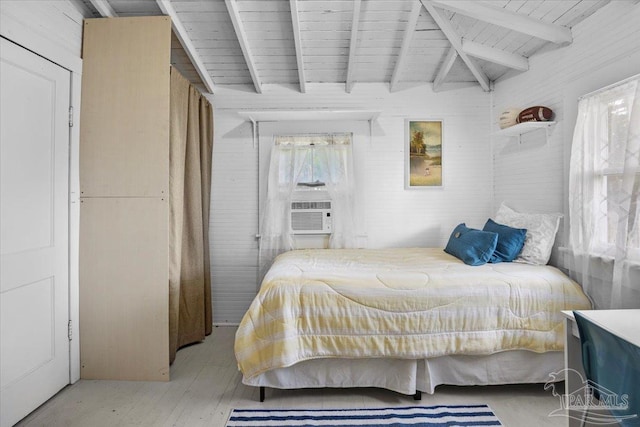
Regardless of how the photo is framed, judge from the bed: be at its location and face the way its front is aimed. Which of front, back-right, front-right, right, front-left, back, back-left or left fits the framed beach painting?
right

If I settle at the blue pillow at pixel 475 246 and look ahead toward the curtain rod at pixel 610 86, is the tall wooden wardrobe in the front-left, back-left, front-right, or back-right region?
back-right

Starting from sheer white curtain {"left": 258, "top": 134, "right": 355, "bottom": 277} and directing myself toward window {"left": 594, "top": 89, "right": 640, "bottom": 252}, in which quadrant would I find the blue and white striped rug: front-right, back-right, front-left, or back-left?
front-right

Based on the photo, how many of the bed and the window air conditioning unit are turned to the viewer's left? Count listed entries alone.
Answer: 1

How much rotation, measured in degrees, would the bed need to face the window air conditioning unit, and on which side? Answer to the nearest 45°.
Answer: approximately 45° to its right

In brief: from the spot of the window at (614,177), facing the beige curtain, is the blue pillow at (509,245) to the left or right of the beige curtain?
right

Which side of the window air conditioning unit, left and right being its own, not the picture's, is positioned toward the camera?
front

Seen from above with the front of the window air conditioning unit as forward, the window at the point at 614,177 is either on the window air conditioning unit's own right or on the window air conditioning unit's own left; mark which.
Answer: on the window air conditioning unit's own left

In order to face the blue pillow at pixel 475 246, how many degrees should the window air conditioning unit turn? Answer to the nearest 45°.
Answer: approximately 45° to its left

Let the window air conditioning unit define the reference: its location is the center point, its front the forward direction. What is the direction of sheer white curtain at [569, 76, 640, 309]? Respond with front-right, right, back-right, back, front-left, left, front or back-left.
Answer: front-left

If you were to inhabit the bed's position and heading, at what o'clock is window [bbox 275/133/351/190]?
The window is roughly at 2 o'clock from the bed.

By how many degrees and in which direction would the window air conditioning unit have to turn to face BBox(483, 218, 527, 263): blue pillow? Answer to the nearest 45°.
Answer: approximately 45° to its left

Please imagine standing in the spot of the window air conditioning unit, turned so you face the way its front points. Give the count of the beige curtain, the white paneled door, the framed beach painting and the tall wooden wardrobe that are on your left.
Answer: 1

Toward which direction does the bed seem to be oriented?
to the viewer's left

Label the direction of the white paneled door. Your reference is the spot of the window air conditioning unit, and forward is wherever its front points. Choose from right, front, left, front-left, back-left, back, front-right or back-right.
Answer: front-right
